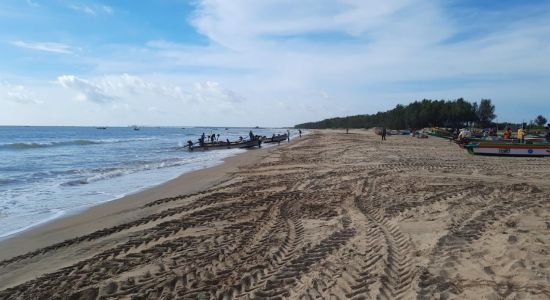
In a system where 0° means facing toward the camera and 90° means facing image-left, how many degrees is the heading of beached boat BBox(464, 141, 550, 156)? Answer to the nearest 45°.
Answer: approximately 90°
